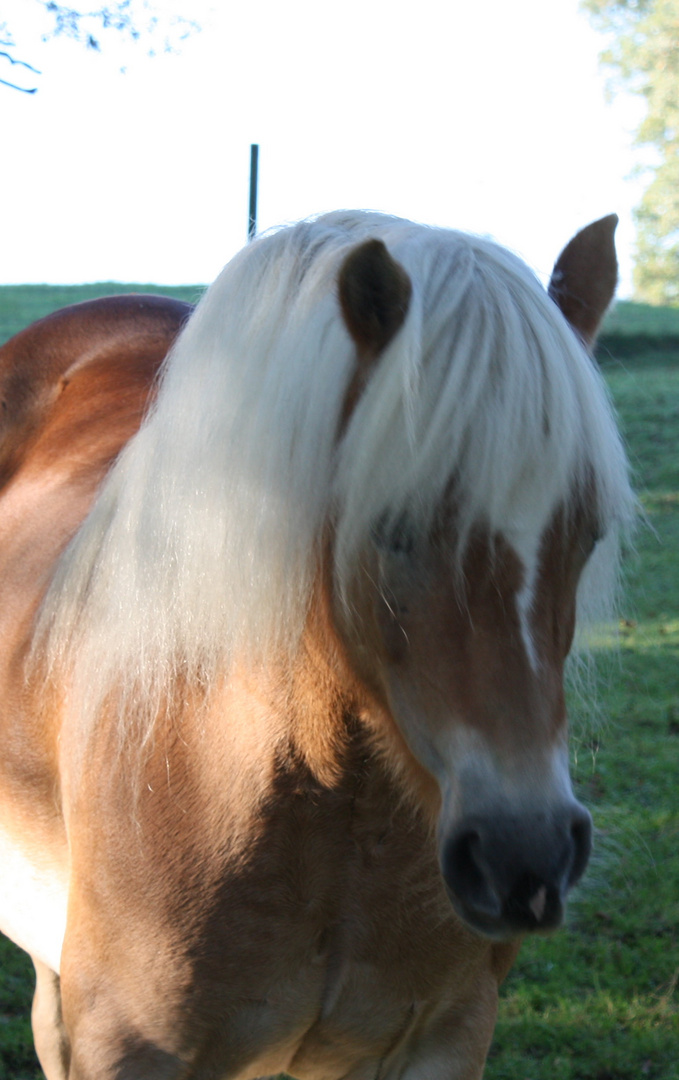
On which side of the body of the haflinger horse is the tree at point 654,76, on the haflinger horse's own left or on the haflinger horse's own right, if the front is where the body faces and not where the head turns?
on the haflinger horse's own left

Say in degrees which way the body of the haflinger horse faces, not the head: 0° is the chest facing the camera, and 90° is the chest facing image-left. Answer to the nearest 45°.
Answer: approximately 315°
